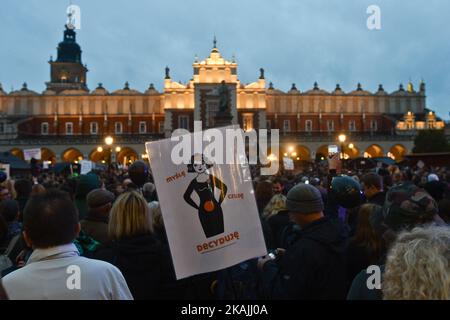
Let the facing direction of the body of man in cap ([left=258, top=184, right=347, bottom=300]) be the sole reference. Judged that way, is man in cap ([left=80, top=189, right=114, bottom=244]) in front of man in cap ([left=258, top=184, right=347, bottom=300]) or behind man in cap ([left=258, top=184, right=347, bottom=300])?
in front

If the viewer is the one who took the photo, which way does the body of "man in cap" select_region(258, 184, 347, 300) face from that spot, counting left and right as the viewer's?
facing away from the viewer and to the left of the viewer
